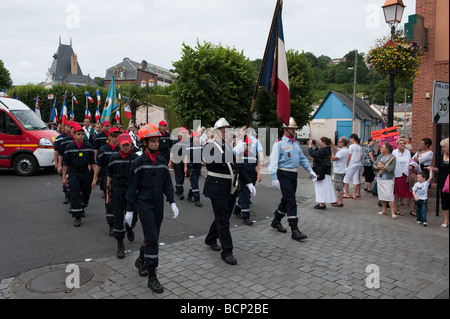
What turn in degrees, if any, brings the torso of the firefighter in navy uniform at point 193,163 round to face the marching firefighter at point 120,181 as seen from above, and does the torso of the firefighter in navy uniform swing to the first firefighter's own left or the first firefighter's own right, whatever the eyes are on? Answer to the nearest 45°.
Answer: approximately 45° to the first firefighter's own right

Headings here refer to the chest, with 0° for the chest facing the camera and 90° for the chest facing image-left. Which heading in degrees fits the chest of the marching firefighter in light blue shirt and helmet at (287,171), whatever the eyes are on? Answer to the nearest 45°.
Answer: approximately 315°

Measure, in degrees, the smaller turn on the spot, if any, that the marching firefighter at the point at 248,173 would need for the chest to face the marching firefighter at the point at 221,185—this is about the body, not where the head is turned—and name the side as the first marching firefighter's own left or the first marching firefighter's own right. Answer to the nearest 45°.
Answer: approximately 45° to the first marching firefighter's own right

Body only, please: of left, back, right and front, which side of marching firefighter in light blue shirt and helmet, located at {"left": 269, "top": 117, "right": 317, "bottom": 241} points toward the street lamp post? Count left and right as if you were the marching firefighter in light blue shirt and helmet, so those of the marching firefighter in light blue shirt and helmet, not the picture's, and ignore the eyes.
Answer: left

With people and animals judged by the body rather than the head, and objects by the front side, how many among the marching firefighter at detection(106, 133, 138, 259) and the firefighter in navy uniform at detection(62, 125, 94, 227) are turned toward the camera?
2
